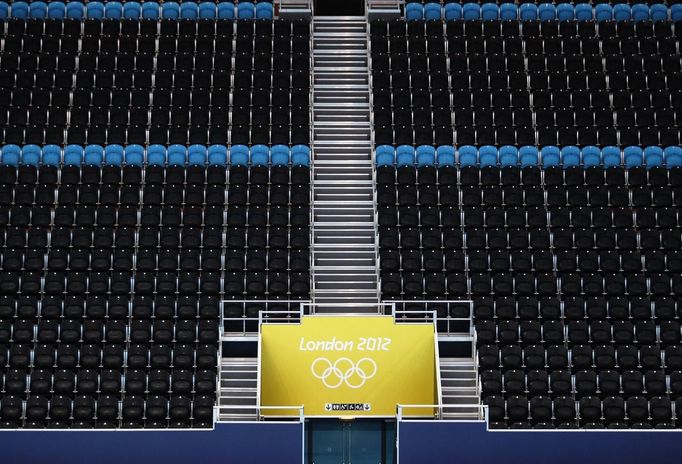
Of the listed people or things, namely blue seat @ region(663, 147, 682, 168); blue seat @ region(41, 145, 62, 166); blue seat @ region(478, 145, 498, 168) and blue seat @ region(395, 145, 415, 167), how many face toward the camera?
4

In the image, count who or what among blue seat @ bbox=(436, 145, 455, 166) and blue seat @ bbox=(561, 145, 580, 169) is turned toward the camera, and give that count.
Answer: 2

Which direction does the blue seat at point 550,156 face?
toward the camera

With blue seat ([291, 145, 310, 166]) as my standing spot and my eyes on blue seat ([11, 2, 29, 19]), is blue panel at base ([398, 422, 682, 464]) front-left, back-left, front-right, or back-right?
back-left

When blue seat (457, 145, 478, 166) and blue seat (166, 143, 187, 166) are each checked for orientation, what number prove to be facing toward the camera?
2

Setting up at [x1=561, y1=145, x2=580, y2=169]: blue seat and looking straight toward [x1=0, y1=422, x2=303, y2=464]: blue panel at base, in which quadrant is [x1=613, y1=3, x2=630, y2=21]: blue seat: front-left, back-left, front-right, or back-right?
back-right

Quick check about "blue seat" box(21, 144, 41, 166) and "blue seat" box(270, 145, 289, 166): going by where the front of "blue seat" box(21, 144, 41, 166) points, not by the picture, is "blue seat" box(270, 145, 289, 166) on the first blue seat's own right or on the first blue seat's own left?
on the first blue seat's own left

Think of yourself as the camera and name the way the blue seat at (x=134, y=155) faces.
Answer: facing the viewer

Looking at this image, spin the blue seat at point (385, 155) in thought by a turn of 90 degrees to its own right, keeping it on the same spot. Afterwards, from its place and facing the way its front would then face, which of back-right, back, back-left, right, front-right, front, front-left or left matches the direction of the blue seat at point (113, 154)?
front

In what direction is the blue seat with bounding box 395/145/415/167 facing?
toward the camera
